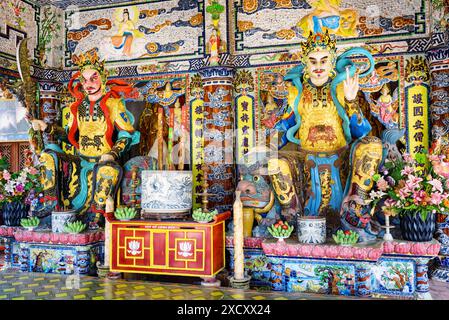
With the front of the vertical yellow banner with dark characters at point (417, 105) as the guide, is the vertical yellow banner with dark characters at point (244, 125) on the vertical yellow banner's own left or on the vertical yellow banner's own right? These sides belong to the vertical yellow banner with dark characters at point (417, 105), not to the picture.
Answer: on the vertical yellow banner's own right

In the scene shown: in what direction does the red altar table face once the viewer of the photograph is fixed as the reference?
facing the viewer

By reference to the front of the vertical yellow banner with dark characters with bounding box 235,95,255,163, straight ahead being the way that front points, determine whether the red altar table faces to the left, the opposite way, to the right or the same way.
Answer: the same way

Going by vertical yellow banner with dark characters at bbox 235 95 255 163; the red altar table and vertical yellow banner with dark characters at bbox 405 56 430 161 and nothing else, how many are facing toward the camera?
3

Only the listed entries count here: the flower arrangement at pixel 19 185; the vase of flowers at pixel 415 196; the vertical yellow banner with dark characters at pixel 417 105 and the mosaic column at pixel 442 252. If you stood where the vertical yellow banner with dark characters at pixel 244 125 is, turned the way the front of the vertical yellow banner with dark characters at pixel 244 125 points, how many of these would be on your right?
1

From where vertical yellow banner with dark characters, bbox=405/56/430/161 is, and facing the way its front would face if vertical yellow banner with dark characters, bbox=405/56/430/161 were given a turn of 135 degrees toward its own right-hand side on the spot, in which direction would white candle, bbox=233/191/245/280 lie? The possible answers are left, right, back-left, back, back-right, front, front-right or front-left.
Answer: left

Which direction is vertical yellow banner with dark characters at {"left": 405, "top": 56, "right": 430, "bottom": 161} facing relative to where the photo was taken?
toward the camera

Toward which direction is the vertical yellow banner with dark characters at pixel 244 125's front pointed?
toward the camera

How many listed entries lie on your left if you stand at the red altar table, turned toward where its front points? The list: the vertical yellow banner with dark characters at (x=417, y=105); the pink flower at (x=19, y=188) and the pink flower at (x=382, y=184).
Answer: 2

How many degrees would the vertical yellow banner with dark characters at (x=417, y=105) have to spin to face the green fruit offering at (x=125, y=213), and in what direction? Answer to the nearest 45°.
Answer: approximately 45° to its right

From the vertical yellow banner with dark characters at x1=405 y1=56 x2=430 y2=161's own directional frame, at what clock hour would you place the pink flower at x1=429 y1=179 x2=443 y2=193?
The pink flower is roughly at 12 o'clock from the vertical yellow banner with dark characters.

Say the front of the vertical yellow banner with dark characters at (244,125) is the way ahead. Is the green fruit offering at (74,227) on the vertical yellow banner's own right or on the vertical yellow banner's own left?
on the vertical yellow banner's own right

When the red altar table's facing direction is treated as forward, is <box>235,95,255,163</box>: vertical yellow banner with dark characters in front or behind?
behind

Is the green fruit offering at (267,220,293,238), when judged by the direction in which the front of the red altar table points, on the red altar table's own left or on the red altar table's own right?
on the red altar table's own left

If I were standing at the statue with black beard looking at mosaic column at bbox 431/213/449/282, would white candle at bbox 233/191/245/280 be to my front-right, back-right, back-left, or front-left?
front-right

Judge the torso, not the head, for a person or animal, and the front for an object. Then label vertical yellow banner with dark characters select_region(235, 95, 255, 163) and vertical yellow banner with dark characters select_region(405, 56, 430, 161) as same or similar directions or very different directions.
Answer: same or similar directions
